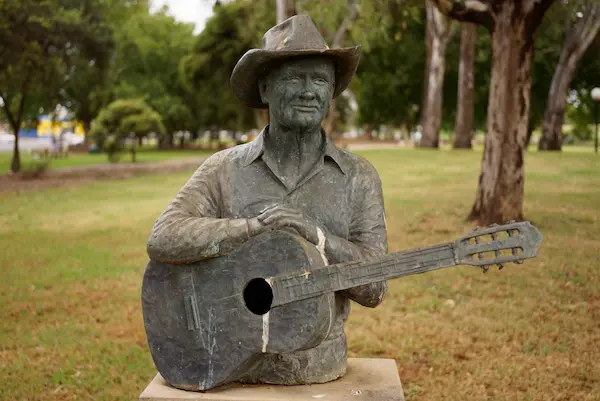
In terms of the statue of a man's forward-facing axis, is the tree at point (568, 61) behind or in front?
behind

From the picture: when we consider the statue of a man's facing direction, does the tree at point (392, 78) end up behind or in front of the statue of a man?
behind

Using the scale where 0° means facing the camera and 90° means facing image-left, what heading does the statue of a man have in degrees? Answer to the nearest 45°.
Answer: approximately 0°

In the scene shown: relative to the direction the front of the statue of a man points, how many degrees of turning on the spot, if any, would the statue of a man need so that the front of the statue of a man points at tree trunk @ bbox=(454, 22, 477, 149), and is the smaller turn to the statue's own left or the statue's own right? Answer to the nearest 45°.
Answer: approximately 180°

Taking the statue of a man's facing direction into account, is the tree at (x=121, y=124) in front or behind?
behind
